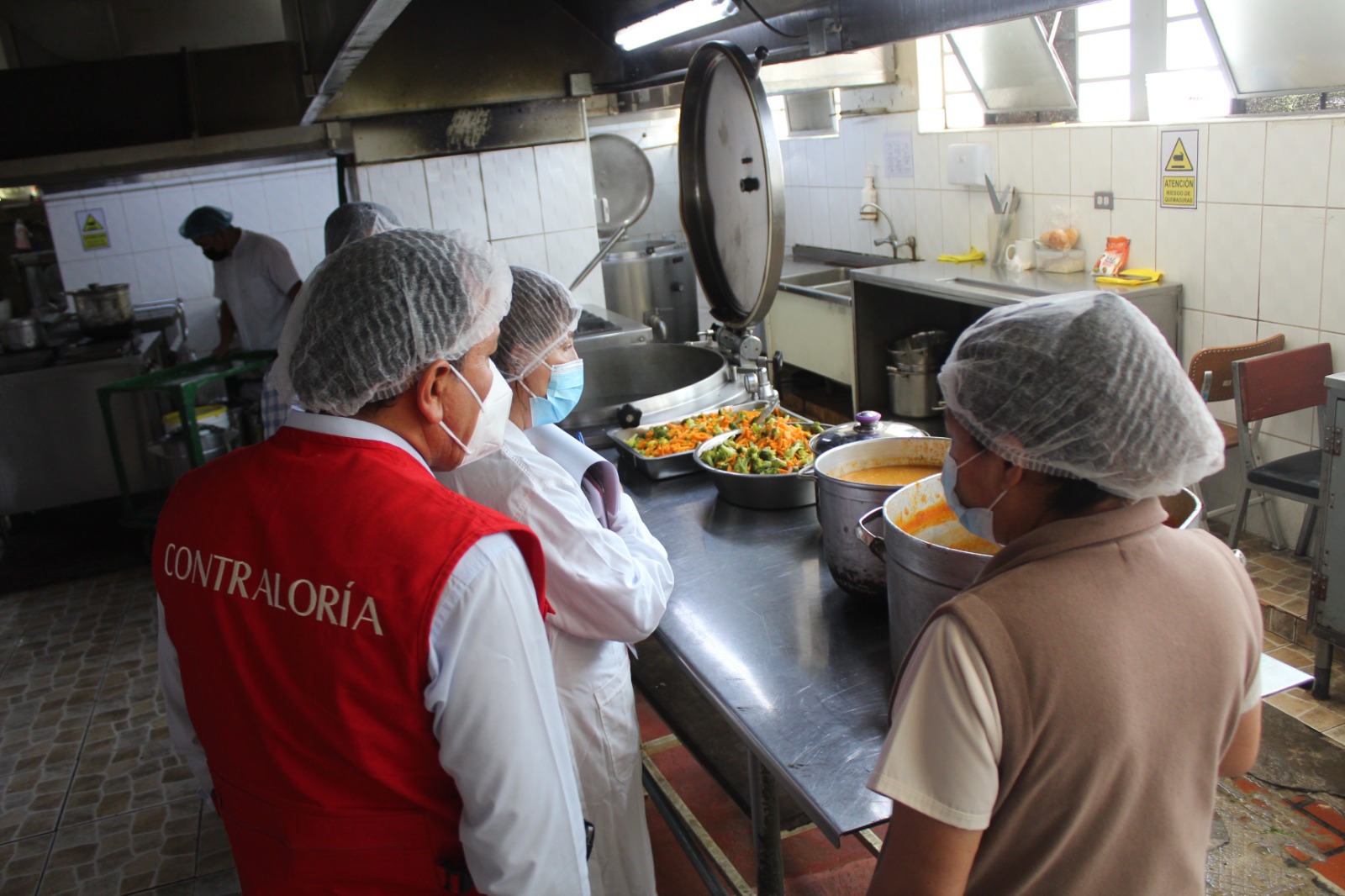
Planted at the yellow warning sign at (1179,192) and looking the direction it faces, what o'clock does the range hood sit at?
The range hood is roughly at 2 o'clock from the yellow warning sign.

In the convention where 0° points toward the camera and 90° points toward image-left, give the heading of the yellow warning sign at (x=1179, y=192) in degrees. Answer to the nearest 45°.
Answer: approximately 0°

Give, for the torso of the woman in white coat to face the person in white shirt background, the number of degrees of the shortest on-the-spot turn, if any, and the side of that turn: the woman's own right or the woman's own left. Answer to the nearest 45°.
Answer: approximately 90° to the woman's own left

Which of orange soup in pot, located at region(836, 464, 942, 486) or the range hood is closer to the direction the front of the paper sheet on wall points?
the orange soup in pot

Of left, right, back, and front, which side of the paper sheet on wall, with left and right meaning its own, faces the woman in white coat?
front

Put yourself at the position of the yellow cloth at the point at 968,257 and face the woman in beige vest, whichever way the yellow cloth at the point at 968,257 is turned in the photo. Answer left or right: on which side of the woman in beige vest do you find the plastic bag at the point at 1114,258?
left

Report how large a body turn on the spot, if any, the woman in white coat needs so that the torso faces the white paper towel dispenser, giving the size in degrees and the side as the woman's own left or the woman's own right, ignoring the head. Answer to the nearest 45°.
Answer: approximately 45° to the woman's own left

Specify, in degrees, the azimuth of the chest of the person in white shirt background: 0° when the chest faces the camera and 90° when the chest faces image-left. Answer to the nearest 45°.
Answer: approximately 45°

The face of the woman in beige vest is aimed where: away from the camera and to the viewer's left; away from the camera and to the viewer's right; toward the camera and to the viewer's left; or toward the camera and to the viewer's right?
away from the camera and to the viewer's left

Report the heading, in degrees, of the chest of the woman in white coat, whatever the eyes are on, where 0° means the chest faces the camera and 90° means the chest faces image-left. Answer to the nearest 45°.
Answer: approximately 270°

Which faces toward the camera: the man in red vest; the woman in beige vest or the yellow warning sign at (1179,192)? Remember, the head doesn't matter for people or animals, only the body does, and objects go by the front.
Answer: the yellow warning sign

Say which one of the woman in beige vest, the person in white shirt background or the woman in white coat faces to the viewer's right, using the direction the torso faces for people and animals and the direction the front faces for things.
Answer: the woman in white coat

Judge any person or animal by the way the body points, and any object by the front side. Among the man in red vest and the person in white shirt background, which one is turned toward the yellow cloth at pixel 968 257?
the man in red vest

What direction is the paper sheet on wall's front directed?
toward the camera

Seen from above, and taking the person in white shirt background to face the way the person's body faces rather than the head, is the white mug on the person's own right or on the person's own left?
on the person's own left

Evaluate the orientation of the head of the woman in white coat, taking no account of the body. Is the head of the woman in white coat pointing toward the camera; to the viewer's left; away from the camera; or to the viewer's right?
to the viewer's right

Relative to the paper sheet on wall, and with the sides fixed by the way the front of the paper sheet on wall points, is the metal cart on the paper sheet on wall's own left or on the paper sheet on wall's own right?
on the paper sheet on wall's own right
